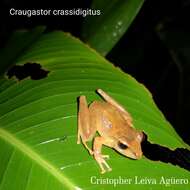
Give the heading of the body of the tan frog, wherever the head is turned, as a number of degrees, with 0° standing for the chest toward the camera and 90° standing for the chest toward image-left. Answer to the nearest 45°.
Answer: approximately 315°
